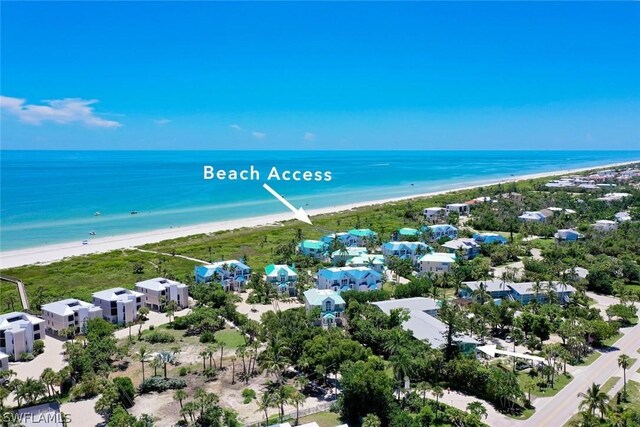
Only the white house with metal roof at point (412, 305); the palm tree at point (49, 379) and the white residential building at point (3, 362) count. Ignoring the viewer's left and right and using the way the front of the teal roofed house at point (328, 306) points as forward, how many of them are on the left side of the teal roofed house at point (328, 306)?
1

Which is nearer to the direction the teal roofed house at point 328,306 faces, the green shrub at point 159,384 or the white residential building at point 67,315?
the green shrub

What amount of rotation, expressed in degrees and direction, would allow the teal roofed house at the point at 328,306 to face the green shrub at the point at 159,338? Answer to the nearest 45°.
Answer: approximately 90° to its right

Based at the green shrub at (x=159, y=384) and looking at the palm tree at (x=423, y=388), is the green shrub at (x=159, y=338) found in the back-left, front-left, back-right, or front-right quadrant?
back-left

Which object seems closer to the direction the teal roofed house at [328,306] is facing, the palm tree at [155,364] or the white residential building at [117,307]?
the palm tree

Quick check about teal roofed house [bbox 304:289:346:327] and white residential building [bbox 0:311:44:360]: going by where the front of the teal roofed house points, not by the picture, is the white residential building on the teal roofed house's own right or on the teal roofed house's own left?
on the teal roofed house's own right

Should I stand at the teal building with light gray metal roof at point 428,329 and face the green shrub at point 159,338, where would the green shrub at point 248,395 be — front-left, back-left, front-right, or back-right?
front-left

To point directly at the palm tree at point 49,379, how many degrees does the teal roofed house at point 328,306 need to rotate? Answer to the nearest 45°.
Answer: approximately 45° to its right

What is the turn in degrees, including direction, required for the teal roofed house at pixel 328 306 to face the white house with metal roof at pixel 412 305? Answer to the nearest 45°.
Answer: approximately 90° to its left

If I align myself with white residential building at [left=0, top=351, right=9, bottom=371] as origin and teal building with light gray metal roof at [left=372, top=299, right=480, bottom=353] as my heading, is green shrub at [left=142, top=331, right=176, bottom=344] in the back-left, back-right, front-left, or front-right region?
front-left

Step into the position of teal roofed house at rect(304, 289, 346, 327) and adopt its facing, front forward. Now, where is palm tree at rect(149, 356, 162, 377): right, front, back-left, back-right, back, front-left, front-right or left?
front-right

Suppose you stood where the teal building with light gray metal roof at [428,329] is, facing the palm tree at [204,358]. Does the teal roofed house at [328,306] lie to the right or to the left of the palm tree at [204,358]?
right

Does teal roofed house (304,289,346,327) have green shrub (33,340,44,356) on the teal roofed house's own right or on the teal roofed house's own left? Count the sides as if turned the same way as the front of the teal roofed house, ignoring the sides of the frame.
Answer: on the teal roofed house's own right

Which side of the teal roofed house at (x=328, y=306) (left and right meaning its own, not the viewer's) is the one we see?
front

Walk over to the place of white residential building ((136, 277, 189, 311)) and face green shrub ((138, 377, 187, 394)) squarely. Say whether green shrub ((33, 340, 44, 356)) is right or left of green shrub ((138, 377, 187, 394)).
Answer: right

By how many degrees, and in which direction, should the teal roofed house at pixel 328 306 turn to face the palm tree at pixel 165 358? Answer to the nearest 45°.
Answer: approximately 45° to its right

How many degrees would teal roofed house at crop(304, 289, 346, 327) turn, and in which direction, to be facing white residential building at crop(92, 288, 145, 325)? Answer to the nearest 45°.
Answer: approximately 90° to its right

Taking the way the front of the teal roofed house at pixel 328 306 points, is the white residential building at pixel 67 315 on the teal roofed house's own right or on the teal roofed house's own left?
on the teal roofed house's own right

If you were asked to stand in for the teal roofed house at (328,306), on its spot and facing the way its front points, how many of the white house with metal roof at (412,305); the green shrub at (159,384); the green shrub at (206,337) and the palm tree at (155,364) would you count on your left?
1

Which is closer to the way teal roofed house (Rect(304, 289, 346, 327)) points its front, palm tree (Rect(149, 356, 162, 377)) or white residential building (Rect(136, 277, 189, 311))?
the palm tree
